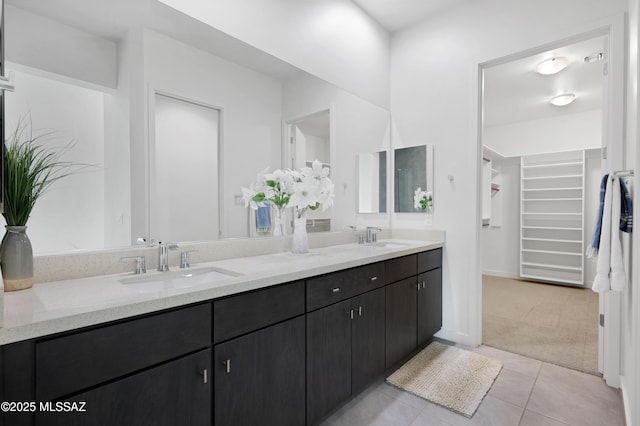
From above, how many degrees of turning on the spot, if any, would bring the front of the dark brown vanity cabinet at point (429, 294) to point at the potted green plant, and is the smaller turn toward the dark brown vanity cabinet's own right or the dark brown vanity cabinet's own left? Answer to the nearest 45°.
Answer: approximately 90° to the dark brown vanity cabinet's own right

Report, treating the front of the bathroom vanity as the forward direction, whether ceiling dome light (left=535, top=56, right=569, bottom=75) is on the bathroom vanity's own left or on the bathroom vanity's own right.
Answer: on the bathroom vanity's own left
